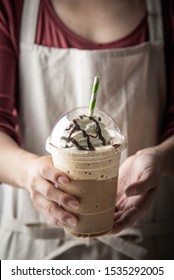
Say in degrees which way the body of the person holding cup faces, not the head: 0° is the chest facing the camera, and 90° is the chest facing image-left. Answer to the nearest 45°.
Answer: approximately 0°
